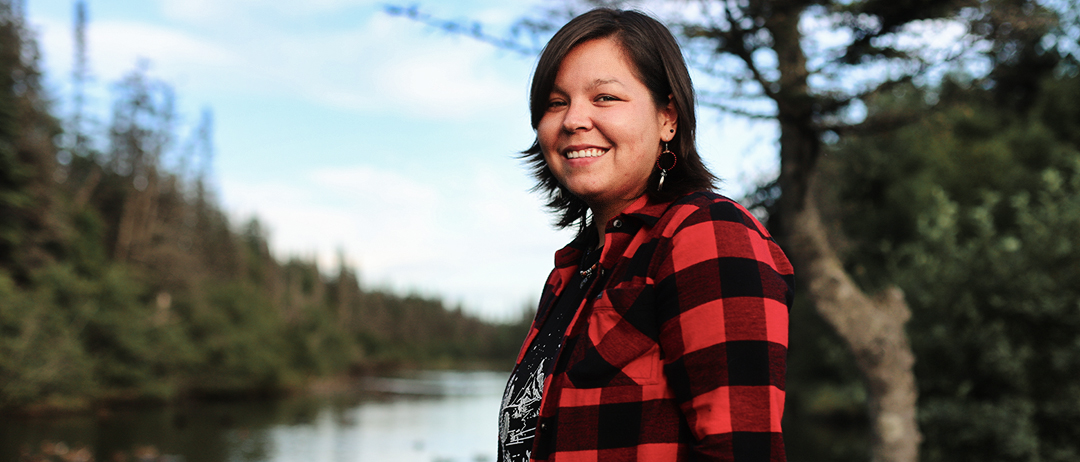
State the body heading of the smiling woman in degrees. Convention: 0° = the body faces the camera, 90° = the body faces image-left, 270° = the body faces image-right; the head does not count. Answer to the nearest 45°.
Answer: approximately 45°
